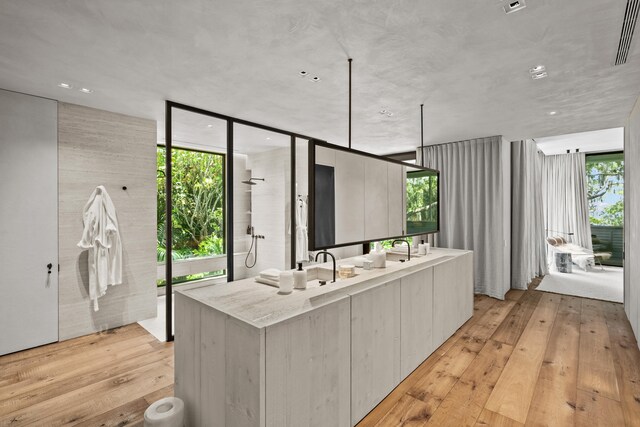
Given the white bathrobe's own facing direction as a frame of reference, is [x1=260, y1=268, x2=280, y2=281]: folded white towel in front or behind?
in front

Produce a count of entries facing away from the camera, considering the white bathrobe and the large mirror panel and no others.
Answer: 0

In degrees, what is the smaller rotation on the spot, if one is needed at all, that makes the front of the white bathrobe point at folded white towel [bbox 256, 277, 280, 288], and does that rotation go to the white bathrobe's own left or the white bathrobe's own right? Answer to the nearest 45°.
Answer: approximately 45° to the white bathrobe's own left

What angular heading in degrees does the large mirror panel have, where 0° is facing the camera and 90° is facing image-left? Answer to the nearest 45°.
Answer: approximately 315°

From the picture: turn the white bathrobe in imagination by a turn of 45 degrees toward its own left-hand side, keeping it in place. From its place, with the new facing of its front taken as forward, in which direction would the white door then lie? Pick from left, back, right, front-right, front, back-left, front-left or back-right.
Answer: back-right

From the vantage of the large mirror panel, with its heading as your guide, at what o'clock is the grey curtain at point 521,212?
The grey curtain is roughly at 9 o'clock from the large mirror panel.

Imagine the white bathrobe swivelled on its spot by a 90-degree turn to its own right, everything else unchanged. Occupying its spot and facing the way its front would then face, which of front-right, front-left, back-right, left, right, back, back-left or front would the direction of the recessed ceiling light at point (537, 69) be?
back-left

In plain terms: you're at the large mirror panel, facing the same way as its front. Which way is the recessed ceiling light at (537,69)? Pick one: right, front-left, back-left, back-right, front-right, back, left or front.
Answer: front-left

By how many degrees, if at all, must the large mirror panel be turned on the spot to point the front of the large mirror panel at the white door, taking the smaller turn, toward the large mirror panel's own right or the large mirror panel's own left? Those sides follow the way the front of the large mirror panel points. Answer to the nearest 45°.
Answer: approximately 135° to the large mirror panel's own right

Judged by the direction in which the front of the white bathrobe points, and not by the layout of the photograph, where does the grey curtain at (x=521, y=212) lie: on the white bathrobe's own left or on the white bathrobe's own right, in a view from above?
on the white bathrobe's own left

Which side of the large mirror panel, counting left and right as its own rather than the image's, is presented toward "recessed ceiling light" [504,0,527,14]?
front
